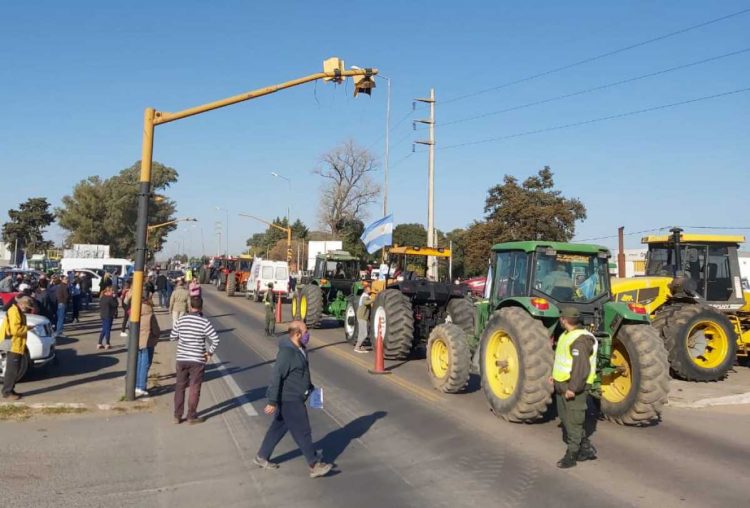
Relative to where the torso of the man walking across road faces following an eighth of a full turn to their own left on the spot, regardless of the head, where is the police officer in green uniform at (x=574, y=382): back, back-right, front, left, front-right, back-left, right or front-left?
front-right

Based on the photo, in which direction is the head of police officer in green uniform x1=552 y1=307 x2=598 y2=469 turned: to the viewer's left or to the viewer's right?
to the viewer's left

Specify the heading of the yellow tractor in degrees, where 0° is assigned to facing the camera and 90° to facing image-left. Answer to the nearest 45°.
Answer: approximately 45°

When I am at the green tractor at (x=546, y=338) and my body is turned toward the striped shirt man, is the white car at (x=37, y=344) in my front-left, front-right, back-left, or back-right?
front-right

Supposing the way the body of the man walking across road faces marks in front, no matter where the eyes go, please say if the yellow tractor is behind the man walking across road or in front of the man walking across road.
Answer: in front

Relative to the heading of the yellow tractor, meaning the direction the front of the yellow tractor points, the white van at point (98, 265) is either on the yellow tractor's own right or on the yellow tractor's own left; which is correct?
on the yellow tractor's own right

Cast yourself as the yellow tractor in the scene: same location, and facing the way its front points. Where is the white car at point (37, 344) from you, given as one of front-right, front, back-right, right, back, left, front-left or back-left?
front

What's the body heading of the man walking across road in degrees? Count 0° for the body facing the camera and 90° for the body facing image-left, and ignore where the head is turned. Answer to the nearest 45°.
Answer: approximately 270°
